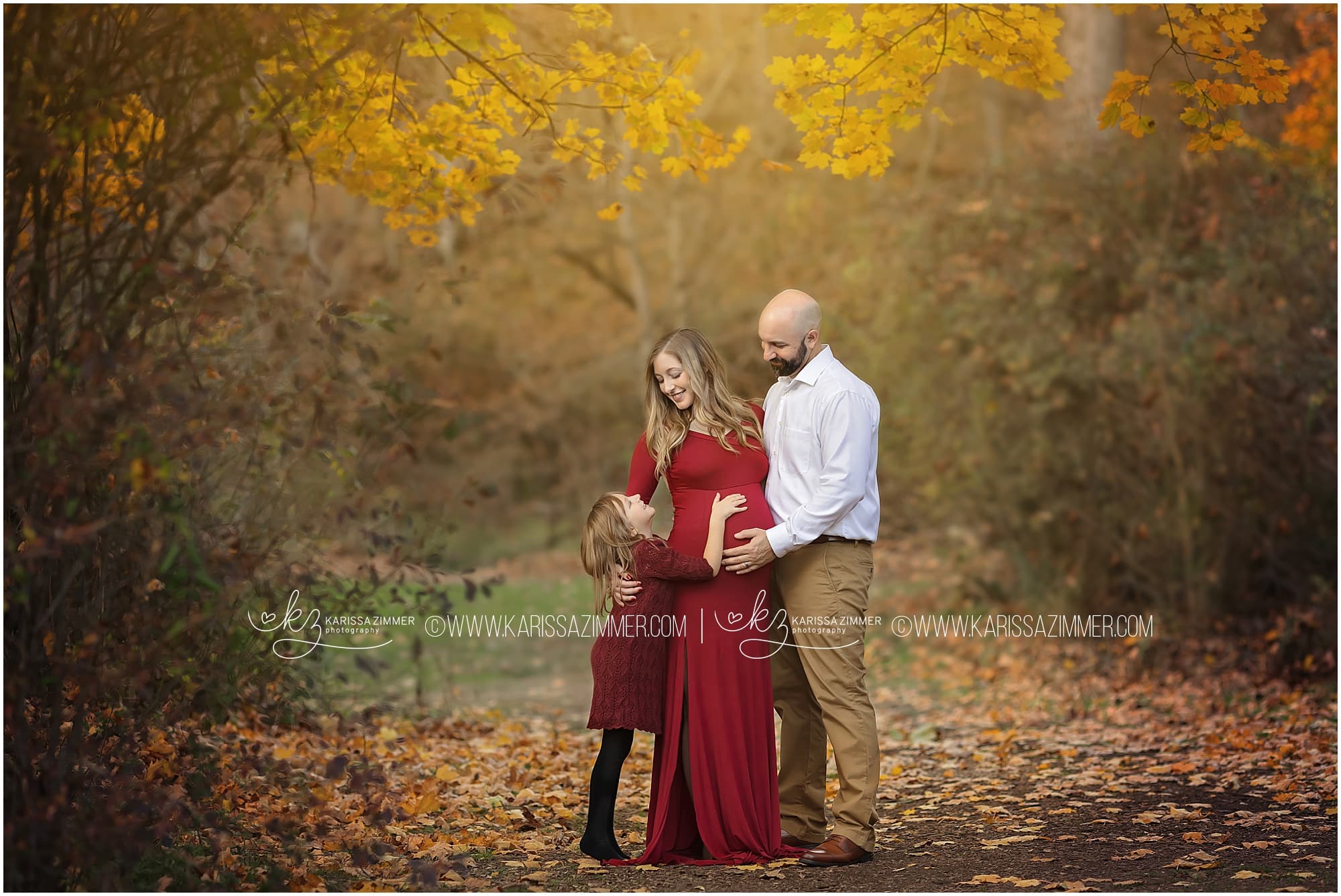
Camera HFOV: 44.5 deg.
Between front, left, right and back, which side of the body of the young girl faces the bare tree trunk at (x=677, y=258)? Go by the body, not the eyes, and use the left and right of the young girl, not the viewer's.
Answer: left

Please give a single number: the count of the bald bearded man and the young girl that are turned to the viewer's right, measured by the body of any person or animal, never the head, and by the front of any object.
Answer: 1

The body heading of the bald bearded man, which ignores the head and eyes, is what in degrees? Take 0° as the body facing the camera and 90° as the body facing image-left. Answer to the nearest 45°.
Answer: approximately 45°

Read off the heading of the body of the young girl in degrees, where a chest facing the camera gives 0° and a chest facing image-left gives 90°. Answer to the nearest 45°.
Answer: approximately 270°

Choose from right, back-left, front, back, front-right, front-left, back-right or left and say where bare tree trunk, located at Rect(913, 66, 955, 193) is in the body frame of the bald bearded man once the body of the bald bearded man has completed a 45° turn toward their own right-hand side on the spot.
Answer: right

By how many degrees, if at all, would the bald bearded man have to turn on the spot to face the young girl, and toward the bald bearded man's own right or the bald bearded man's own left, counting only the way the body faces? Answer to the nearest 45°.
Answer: approximately 45° to the bald bearded man's own right

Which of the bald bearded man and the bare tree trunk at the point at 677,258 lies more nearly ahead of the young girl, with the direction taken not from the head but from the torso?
the bald bearded man

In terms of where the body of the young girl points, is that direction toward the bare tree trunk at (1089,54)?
no

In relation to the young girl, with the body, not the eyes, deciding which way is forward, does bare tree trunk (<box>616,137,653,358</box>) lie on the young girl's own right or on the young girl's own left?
on the young girl's own left

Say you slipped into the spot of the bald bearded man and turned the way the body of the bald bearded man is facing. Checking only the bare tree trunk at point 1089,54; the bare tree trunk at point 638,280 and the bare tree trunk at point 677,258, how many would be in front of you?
0

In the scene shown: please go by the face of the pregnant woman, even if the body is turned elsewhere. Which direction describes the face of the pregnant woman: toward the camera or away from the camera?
toward the camera

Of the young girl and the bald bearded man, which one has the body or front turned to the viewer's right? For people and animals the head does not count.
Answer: the young girl

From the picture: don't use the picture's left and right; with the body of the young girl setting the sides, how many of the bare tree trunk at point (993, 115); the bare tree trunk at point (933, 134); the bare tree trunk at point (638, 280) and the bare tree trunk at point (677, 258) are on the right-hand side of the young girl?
0
